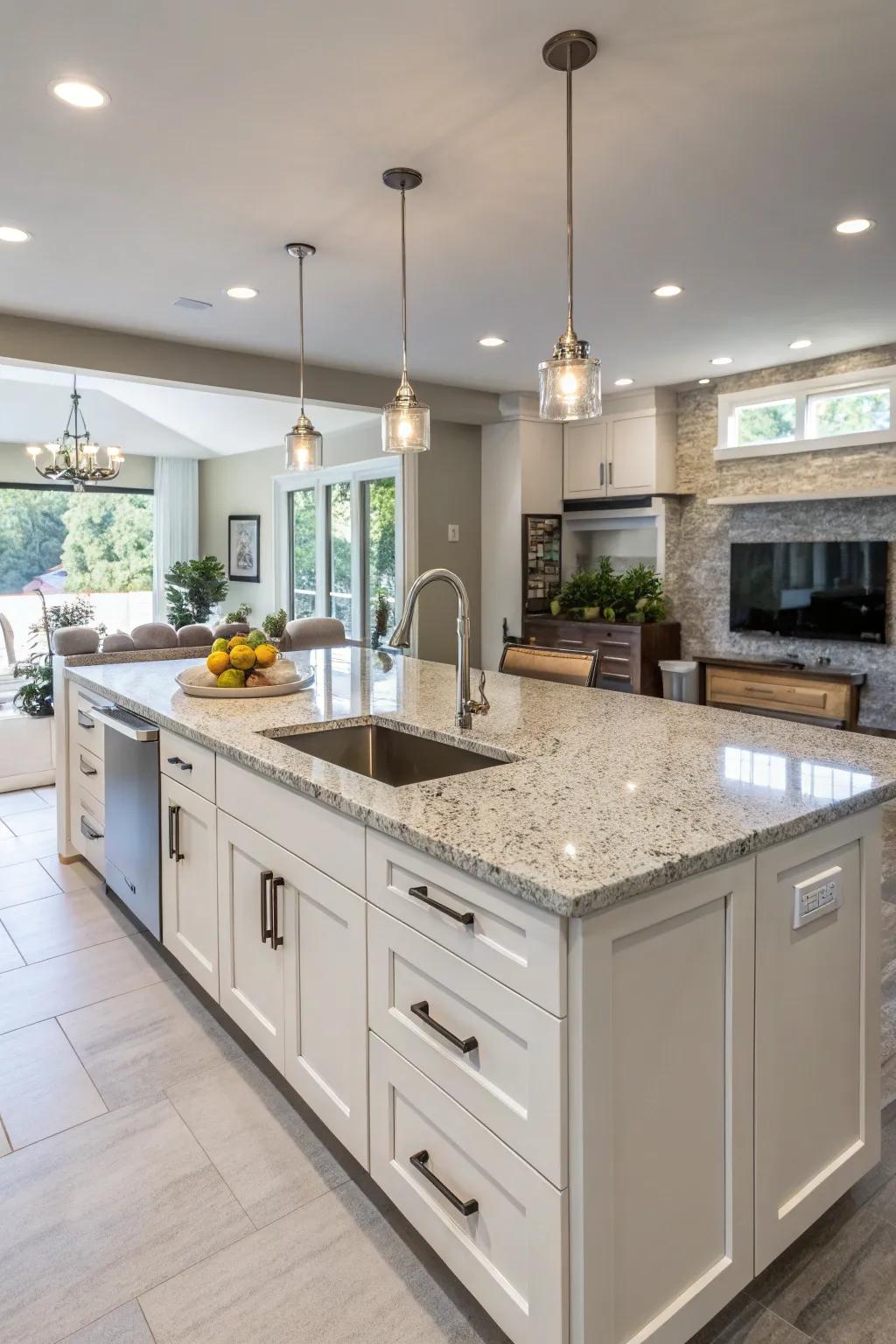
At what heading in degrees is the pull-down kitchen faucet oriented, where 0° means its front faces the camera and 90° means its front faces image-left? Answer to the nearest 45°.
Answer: approximately 45°

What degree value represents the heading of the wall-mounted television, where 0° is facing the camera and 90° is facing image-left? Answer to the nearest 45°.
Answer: approximately 45°

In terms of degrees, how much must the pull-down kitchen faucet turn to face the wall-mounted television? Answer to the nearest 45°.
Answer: approximately 180°

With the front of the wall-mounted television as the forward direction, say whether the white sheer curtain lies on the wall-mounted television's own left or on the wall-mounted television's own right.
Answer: on the wall-mounted television's own right

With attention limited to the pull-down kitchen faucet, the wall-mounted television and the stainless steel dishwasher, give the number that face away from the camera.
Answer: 0

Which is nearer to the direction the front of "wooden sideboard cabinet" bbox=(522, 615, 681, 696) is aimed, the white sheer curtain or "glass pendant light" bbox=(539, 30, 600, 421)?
the glass pendant light

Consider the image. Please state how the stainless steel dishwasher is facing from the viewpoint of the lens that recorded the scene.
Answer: facing the viewer and to the left of the viewer
